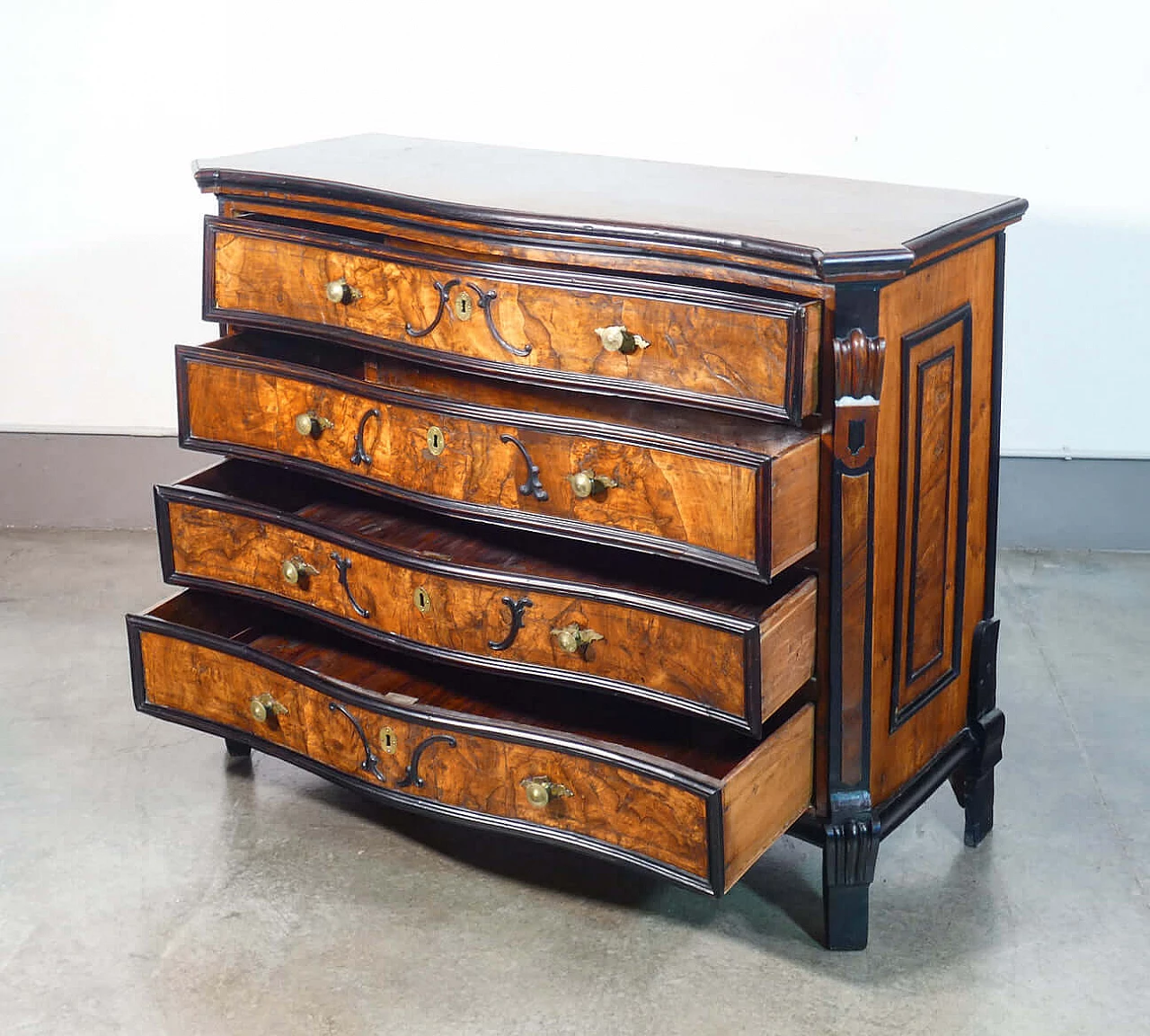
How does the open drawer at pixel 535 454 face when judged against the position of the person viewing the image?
facing the viewer and to the left of the viewer
